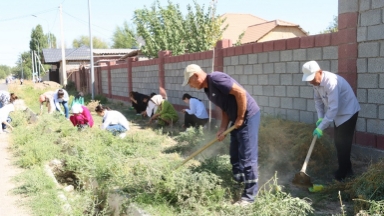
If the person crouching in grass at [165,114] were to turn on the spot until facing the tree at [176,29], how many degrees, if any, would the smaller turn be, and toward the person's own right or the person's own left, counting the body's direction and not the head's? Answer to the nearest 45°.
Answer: approximately 90° to the person's own right

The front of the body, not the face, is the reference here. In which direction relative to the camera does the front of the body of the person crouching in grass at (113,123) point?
to the viewer's left

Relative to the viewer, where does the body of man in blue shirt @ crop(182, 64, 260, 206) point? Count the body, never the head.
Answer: to the viewer's left

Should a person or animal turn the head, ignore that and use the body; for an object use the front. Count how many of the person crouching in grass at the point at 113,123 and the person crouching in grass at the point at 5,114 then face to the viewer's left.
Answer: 1

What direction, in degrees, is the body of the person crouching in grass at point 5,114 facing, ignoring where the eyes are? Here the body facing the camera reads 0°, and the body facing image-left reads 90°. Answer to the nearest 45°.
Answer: approximately 270°

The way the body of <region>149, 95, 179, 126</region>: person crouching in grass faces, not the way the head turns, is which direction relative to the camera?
to the viewer's left

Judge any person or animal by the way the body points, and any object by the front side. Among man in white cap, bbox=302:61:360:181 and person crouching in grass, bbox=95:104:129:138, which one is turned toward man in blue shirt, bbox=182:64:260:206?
the man in white cap

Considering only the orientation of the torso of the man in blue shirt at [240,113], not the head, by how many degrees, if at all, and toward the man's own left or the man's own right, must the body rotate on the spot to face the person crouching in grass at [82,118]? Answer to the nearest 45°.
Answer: approximately 45° to the man's own right

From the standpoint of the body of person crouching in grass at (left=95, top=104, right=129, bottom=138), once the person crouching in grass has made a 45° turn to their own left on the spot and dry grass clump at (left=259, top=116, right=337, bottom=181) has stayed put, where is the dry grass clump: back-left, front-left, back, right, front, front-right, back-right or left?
left

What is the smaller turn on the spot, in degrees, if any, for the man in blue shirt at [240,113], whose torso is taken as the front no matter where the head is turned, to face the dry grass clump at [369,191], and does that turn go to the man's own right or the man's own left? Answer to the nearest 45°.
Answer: approximately 180°

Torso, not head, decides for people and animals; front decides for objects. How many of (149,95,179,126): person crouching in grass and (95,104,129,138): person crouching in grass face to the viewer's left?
2

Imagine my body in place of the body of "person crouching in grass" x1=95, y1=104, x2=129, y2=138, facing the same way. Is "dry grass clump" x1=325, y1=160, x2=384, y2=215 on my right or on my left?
on my left

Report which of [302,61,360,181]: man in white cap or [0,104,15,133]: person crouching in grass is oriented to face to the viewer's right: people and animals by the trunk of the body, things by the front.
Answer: the person crouching in grass

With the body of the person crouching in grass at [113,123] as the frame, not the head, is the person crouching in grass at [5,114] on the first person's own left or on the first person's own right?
on the first person's own right
